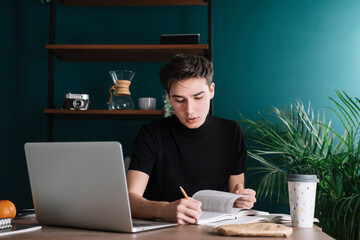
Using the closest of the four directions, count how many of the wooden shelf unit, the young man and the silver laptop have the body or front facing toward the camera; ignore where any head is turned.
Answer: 2

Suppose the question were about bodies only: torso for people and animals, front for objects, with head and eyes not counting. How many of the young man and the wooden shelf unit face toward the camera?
2

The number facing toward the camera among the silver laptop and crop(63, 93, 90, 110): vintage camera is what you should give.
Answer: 1

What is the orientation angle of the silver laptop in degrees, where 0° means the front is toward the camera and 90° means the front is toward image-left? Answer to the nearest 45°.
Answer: approximately 225°

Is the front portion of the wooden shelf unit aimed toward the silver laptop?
yes
